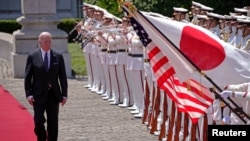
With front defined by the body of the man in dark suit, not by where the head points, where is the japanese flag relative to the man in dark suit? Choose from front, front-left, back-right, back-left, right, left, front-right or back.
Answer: front-left

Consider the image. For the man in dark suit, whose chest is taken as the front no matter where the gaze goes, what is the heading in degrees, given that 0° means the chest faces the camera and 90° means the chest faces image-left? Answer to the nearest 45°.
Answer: approximately 0°

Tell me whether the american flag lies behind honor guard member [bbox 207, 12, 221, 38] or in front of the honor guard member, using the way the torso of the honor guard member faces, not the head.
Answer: in front

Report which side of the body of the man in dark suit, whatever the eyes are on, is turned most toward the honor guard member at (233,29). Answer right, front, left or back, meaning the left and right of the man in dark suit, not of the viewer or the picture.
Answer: left

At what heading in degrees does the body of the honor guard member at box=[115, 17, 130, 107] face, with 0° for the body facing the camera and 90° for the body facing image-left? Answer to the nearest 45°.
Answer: approximately 45°
